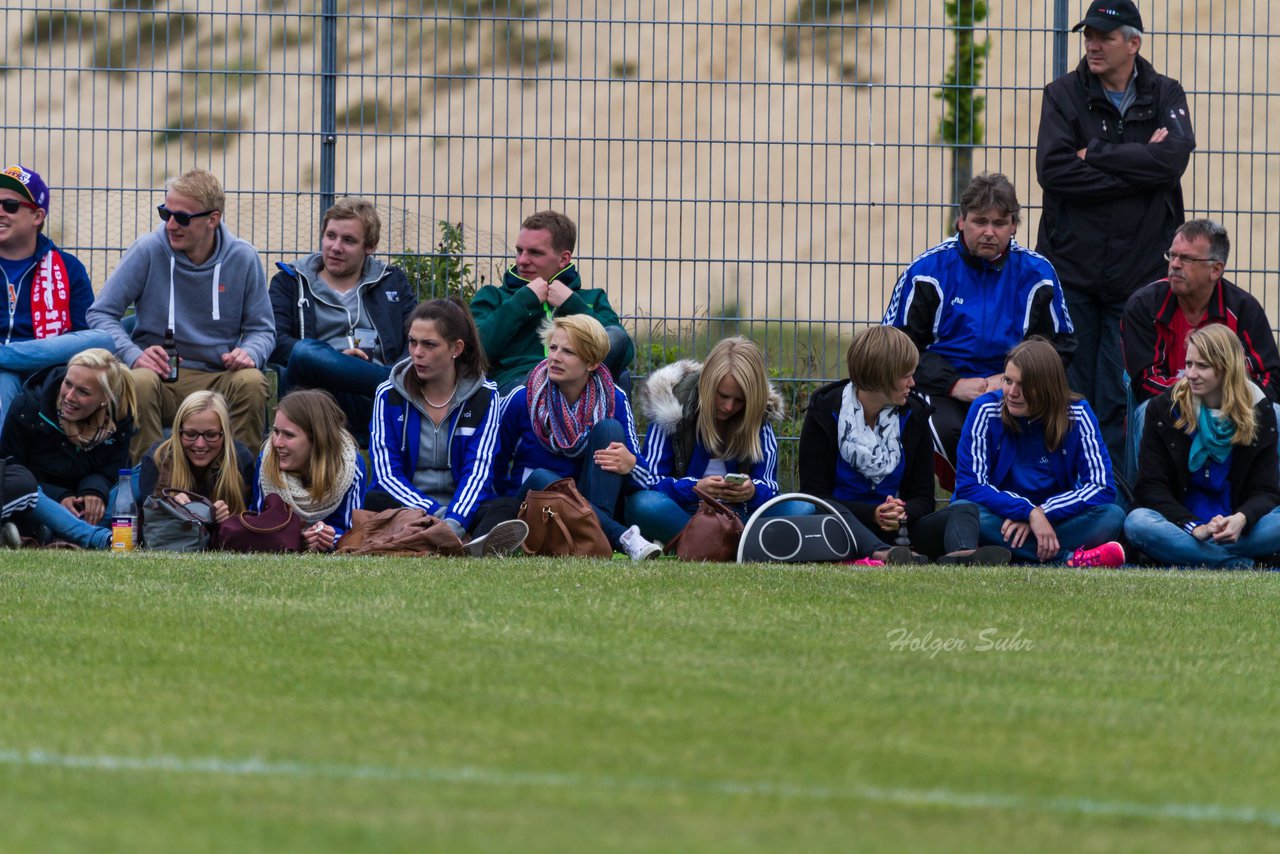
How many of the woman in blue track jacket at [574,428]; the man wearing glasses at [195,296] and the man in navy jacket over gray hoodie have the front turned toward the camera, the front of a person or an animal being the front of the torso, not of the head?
3

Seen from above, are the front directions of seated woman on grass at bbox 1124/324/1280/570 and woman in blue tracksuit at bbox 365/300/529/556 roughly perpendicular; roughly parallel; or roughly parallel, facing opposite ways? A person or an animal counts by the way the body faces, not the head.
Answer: roughly parallel

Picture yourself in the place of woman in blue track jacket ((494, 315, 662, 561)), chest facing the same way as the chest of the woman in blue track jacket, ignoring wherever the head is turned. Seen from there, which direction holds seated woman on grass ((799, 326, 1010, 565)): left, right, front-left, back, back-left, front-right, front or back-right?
left

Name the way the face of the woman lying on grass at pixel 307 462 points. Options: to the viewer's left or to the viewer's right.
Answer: to the viewer's left

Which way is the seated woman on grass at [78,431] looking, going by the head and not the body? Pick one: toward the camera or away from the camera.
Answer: toward the camera

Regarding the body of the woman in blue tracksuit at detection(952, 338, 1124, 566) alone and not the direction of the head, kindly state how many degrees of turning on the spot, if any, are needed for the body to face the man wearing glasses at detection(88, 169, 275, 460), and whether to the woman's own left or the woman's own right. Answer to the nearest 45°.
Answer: approximately 90° to the woman's own right

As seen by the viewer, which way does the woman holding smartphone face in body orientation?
toward the camera

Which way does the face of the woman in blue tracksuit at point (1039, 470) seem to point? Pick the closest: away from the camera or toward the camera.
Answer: toward the camera

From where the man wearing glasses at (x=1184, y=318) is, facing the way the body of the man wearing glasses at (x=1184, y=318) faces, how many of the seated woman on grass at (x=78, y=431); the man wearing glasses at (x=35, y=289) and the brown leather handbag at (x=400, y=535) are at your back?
0

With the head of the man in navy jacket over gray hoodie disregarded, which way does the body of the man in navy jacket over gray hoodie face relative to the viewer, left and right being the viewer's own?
facing the viewer

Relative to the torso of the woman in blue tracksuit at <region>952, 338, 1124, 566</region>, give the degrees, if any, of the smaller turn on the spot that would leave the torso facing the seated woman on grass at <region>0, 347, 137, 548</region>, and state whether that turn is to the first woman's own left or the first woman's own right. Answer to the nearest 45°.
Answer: approximately 90° to the first woman's own right

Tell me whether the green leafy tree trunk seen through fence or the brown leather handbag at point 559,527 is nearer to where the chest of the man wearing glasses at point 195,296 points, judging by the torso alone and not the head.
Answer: the brown leather handbag

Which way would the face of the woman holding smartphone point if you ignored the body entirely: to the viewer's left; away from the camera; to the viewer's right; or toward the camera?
toward the camera

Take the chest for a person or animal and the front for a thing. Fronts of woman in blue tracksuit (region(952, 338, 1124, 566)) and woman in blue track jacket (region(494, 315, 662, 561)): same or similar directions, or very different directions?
same or similar directions

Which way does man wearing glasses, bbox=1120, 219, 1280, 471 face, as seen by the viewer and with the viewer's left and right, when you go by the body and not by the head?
facing the viewer and to the left of the viewer

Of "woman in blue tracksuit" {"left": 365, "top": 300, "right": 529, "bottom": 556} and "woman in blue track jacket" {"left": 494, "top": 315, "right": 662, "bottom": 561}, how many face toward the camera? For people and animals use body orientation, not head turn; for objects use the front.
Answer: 2
